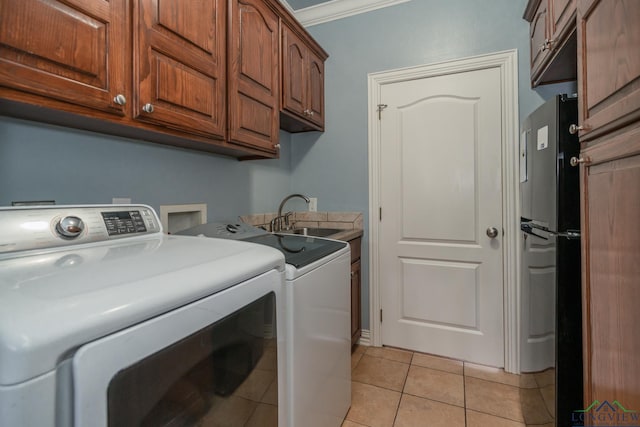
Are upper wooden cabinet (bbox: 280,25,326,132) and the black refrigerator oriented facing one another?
yes

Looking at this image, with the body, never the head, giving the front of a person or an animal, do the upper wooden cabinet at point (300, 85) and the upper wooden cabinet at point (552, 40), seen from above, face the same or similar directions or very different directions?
very different directions

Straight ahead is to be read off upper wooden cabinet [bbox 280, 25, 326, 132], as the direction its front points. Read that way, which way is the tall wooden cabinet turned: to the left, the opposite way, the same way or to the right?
the opposite way

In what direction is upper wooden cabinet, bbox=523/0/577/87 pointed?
to the viewer's left

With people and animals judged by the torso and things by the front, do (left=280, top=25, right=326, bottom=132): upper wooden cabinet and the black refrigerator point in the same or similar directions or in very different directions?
very different directions

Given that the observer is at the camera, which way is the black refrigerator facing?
facing to the left of the viewer

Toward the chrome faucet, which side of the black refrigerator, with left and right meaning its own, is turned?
front

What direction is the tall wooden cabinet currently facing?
to the viewer's left

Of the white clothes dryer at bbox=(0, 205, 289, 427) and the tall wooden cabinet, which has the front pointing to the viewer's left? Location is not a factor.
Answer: the tall wooden cabinet

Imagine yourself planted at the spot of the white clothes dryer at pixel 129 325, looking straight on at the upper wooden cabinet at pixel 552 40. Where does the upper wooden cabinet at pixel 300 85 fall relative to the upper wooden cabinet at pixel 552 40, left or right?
left

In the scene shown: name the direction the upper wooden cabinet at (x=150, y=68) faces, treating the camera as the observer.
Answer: facing the viewer and to the right of the viewer
